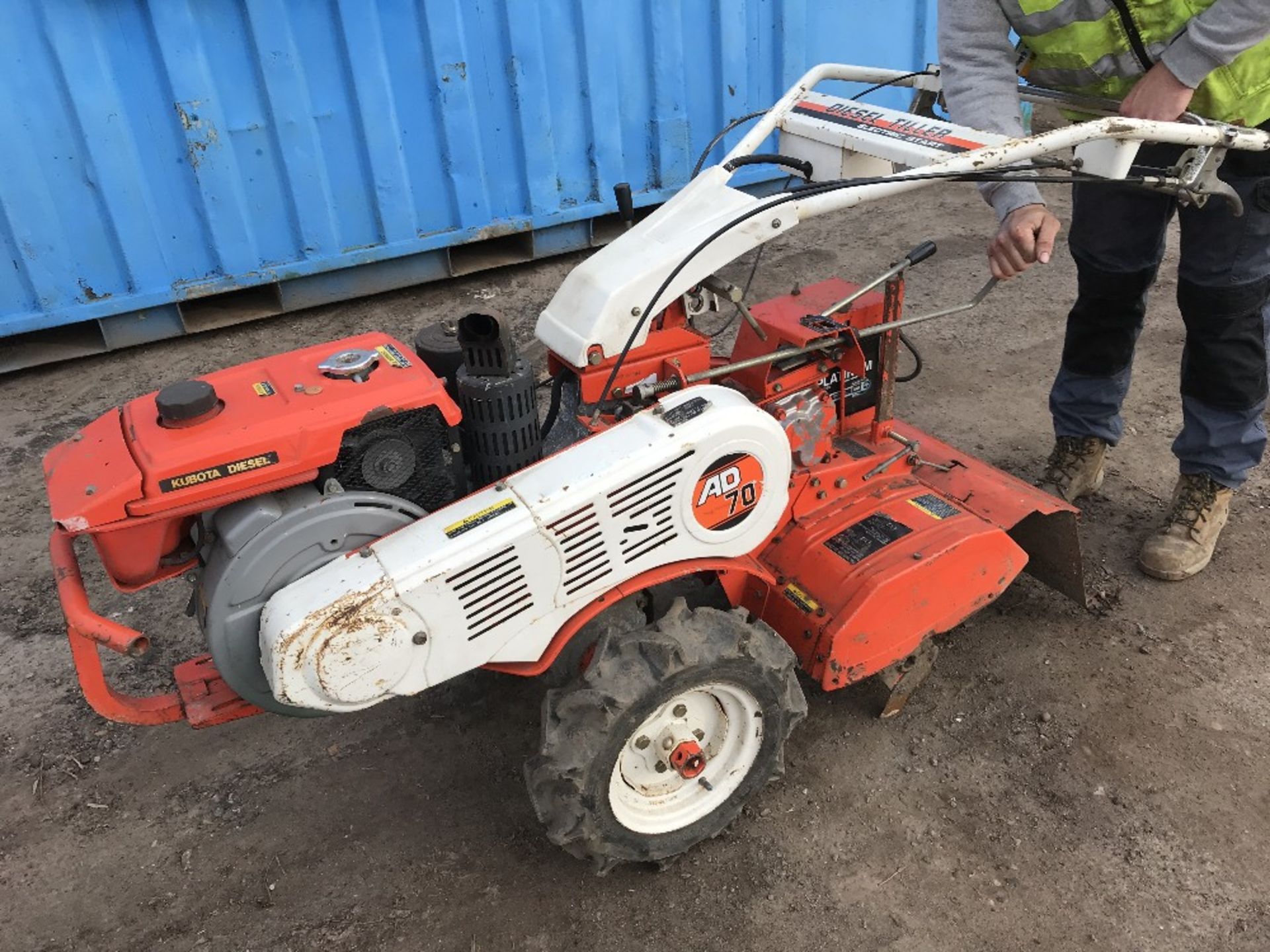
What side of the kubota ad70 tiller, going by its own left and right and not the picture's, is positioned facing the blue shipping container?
right

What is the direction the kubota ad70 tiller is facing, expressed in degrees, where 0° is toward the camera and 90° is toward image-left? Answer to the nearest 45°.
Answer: approximately 45°
